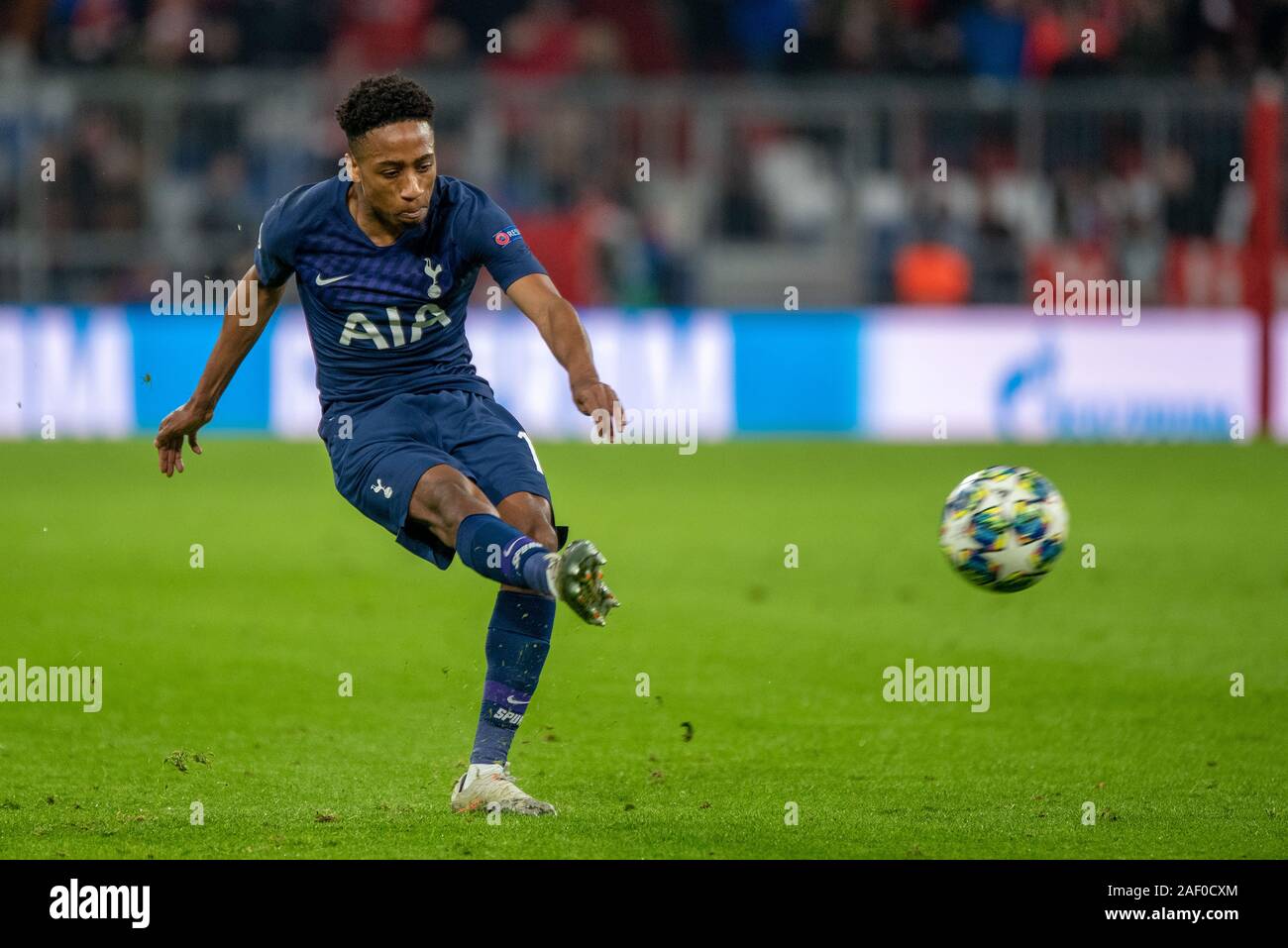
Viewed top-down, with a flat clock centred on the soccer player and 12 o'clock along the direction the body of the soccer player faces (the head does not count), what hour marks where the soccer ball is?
The soccer ball is roughly at 10 o'clock from the soccer player.

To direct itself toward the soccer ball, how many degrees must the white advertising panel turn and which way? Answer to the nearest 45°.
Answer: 0° — it already faces it

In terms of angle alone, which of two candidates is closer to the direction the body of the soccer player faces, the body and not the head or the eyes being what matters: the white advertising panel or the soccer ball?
the soccer ball

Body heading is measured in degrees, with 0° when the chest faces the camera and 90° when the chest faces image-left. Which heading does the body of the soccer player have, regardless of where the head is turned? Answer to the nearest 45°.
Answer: approximately 315°

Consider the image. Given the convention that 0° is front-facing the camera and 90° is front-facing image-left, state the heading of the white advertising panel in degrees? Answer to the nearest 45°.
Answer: approximately 0°
